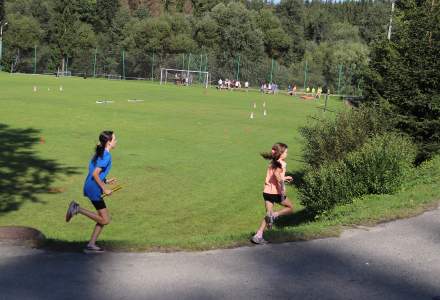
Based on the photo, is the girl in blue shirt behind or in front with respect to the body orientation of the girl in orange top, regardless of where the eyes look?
behind

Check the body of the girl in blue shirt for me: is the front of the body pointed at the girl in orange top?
yes

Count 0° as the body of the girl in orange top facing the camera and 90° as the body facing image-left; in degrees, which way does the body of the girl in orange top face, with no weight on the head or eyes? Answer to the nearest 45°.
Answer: approximately 270°

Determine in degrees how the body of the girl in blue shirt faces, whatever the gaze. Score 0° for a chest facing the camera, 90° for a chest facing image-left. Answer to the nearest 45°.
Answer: approximately 270°

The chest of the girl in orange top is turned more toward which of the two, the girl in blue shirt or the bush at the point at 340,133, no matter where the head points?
the bush

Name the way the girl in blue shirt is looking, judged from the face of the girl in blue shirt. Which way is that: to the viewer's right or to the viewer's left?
to the viewer's right

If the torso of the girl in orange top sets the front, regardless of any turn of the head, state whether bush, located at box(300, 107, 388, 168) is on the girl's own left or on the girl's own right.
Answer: on the girl's own left

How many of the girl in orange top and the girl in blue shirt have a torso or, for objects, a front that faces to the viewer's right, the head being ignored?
2

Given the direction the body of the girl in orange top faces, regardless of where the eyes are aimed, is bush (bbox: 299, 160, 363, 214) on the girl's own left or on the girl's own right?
on the girl's own left

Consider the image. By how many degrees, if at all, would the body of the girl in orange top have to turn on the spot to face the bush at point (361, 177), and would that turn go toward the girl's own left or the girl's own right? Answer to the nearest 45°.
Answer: approximately 45° to the girl's own left

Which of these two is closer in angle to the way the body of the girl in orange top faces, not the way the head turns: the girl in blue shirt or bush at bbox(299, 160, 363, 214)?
the bush

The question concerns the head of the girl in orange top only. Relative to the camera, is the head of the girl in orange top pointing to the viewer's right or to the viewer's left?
to the viewer's right

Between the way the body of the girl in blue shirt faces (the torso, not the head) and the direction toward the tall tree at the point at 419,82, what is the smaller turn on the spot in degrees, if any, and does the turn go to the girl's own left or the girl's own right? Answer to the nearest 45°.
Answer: approximately 45° to the girl's own left
